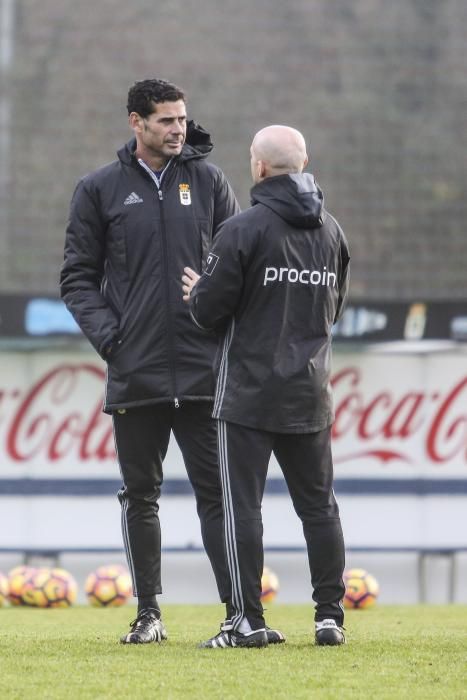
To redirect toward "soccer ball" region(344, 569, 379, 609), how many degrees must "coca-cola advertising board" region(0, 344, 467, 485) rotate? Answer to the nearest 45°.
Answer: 0° — it already faces it

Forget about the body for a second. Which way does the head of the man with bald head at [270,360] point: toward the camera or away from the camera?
away from the camera

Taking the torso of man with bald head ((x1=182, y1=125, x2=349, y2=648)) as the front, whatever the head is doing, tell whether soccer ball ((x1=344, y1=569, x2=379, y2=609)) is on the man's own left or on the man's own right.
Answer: on the man's own right

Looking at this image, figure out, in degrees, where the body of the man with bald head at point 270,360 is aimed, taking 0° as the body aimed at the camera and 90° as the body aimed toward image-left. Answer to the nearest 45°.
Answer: approximately 135°

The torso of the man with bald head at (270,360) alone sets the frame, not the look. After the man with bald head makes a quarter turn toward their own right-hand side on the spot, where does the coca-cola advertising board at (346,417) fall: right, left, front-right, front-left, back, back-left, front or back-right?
front-left
